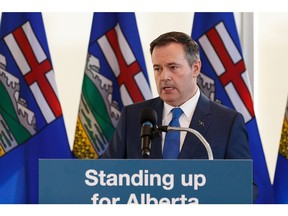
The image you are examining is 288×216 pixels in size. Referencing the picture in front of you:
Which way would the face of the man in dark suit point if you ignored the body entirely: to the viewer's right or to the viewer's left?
to the viewer's left

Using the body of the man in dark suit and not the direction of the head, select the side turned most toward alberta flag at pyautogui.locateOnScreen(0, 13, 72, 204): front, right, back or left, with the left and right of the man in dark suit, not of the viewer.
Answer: right

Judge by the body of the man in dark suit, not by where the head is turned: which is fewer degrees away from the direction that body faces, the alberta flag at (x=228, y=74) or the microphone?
the microphone

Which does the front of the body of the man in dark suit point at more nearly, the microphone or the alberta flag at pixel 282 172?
the microphone

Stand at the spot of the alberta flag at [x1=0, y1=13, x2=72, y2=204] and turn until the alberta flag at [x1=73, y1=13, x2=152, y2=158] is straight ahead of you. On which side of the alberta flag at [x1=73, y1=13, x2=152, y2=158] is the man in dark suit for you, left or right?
right

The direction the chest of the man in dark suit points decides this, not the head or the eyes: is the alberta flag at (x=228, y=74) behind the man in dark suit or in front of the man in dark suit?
behind

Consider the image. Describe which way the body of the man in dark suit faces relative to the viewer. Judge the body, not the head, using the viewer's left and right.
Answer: facing the viewer and to the left of the viewer

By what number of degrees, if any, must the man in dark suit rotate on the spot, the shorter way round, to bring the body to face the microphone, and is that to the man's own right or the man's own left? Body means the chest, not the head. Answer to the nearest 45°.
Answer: approximately 45° to the man's own left

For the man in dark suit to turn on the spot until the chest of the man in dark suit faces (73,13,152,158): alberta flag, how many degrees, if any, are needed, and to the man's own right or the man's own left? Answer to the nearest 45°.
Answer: approximately 135° to the man's own right

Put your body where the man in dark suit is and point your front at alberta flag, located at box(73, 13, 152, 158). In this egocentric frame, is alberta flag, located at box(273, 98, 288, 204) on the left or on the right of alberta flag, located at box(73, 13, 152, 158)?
right

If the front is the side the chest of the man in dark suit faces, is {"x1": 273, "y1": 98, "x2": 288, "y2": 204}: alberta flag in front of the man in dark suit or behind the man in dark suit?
behind

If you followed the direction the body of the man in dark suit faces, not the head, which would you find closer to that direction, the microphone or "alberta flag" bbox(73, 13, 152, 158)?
the microphone
